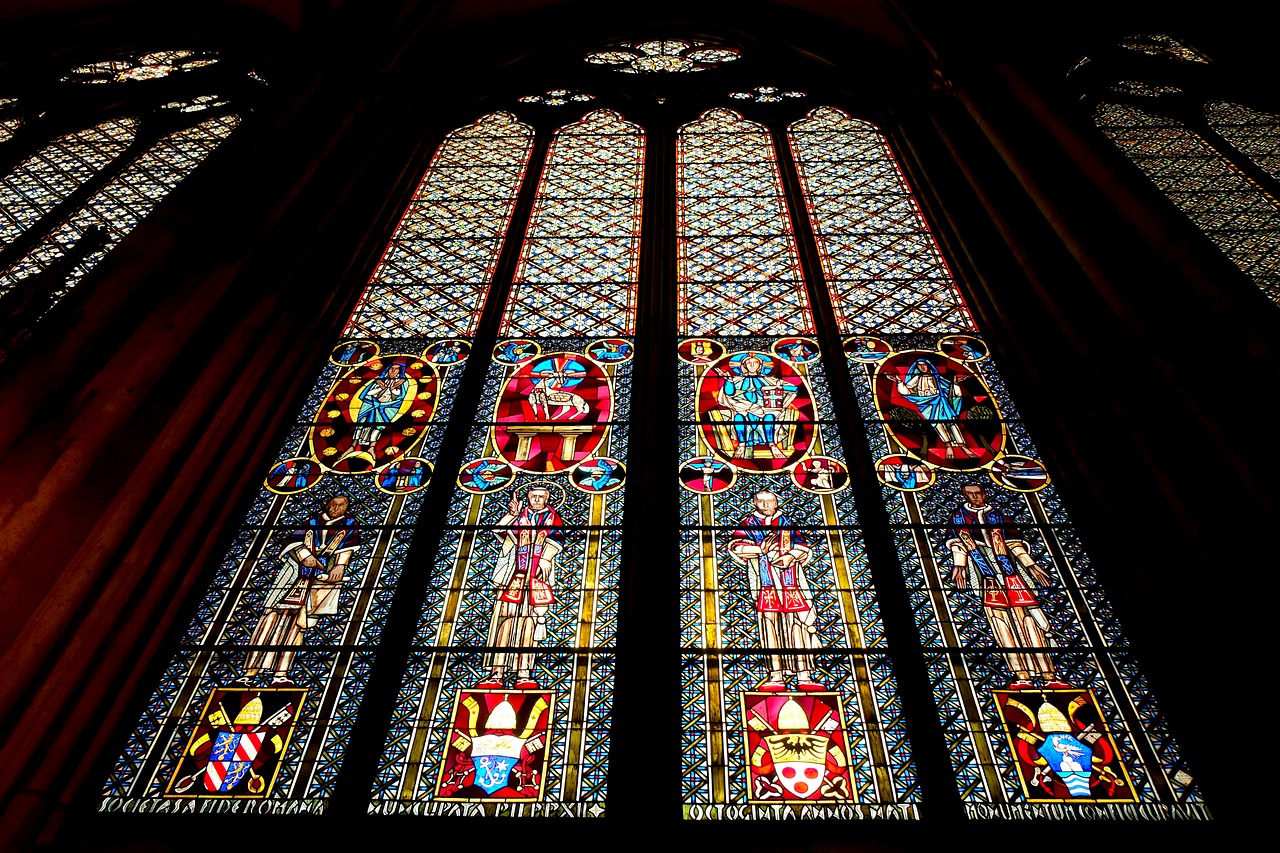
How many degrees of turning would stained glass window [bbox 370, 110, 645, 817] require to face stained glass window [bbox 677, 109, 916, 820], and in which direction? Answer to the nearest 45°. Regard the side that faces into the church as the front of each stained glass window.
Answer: approximately 90° to its left

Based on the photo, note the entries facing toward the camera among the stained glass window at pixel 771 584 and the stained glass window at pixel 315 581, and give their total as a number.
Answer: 2

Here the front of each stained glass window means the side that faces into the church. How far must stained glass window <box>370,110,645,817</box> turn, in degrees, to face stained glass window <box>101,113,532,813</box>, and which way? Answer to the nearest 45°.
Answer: approximately 90° to its right

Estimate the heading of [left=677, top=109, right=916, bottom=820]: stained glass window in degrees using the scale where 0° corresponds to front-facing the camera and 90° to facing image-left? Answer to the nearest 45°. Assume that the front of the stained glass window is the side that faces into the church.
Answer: approximately 0°

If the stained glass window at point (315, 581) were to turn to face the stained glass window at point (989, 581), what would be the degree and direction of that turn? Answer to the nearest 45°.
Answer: approximately 45° to its left

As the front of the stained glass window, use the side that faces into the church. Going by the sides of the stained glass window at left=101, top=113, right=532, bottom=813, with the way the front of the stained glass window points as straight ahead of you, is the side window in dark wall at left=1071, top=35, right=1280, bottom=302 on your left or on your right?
on your left
